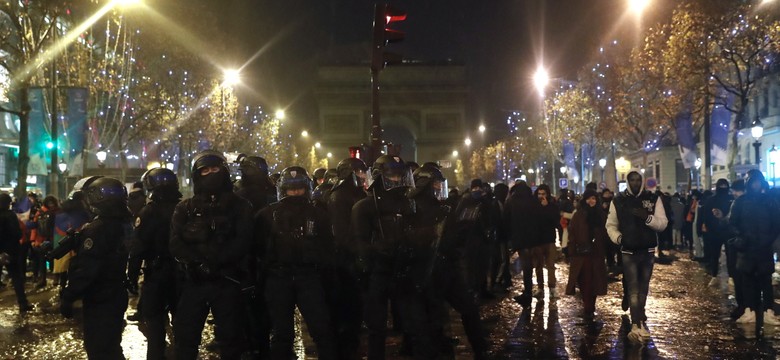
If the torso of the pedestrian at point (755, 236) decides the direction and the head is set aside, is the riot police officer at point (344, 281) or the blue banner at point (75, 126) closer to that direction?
the riot police officer

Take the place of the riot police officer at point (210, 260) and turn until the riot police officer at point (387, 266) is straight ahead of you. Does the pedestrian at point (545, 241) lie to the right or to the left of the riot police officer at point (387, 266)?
left

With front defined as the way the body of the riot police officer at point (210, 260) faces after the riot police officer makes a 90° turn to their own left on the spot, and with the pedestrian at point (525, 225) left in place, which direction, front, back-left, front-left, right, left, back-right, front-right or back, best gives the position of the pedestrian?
front-left

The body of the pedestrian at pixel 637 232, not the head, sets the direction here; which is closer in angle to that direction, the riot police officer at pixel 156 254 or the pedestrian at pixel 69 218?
the riot police officer

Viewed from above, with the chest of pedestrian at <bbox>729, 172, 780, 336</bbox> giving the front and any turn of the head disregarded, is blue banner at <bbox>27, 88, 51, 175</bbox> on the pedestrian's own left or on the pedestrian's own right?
on the pedestrian's own right
